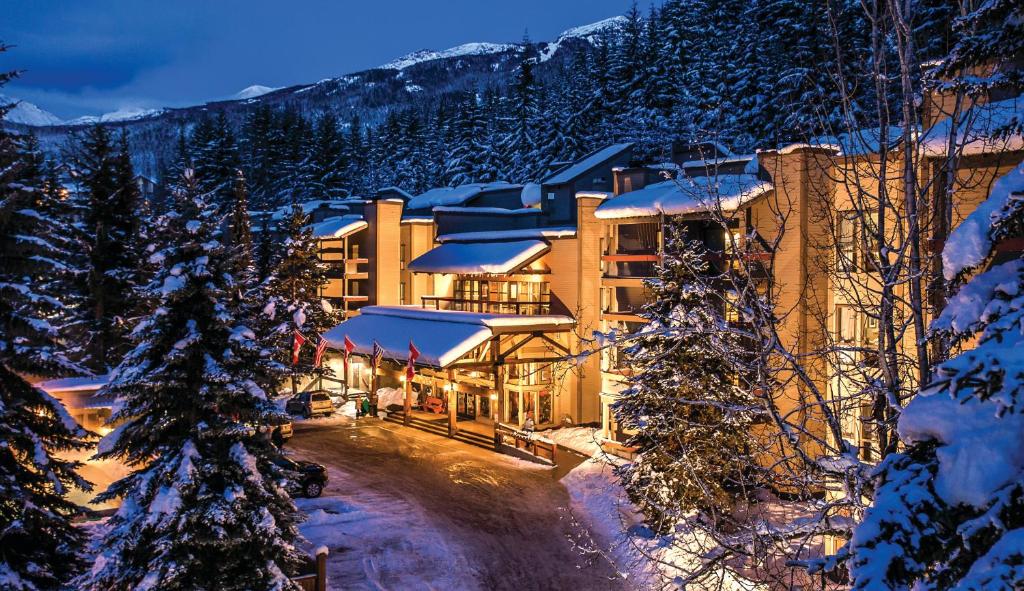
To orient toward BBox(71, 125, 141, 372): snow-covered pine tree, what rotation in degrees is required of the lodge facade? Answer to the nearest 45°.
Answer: approximately 45° to its right

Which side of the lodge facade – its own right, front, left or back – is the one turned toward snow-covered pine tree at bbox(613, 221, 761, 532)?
left

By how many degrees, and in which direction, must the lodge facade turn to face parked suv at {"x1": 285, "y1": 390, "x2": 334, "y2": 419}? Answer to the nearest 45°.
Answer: approximately 45° to its right

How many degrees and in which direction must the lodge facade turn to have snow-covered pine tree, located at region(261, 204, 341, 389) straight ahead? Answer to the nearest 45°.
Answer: approximately 45° to its right

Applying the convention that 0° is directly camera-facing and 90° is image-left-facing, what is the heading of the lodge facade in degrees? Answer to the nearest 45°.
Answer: approximately 45°

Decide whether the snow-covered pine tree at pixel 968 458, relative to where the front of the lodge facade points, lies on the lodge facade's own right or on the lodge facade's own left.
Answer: on the lodge facade's own left

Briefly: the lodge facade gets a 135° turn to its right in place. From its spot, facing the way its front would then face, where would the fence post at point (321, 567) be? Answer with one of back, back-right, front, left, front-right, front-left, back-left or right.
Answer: back

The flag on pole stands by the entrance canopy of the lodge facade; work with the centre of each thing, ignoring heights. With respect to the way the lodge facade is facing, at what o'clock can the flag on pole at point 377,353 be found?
The flag on pole is roughly at 1 o'clock from the lodge facade.
